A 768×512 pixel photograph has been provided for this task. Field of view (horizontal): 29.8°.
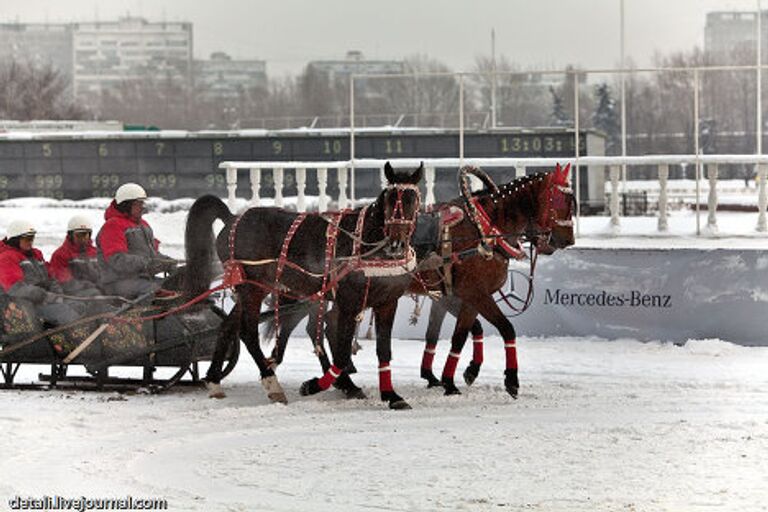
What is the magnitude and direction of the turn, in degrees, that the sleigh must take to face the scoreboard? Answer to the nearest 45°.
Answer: approximately 90° to its left

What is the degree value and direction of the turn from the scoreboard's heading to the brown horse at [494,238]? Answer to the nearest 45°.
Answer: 0° — it already faces it

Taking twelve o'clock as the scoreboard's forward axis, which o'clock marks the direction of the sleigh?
The sleigh is roughly at 12 o'clock from the scoreboard.

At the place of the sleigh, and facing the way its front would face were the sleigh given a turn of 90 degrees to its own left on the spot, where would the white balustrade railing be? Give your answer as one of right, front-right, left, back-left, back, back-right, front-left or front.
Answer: front-right

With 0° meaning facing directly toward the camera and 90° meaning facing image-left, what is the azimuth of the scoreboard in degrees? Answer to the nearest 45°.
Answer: approximately 0°

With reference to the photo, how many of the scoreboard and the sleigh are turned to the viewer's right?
1

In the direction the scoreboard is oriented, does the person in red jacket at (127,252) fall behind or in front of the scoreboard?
in front

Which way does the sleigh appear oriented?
to the viewer's right

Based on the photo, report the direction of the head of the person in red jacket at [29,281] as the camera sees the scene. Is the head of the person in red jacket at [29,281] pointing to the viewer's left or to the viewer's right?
to the viewer's right

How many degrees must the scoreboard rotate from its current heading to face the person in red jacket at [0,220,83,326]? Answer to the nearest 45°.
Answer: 0° — it already faces them

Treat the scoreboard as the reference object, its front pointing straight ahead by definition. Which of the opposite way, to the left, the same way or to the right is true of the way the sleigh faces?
to the left

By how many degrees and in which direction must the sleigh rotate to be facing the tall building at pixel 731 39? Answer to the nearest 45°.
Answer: approximately 45° to its left
